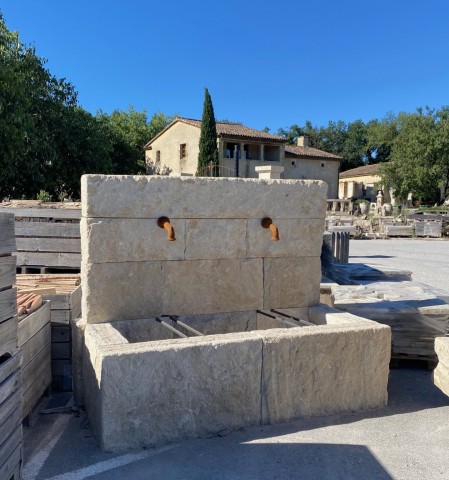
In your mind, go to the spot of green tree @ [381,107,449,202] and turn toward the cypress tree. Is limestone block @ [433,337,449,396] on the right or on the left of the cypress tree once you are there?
left

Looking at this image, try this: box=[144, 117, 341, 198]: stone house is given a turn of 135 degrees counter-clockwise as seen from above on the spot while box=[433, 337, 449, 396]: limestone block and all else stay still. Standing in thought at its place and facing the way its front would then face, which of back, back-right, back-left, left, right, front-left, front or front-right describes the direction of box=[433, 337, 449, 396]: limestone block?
back

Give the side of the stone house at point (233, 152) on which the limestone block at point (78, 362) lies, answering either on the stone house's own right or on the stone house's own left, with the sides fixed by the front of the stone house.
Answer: on the stone house's own right

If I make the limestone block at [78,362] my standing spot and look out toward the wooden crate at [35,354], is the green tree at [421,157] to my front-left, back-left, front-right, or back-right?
back-right

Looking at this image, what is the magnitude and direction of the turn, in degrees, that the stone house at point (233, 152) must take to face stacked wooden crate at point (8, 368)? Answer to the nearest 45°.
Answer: approximately 45° to its right

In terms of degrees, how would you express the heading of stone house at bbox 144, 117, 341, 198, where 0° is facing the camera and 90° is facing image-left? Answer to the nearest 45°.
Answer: approximately 315°

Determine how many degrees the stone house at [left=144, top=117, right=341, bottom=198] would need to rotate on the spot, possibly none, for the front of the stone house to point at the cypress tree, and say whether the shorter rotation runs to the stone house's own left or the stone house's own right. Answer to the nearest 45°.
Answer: approximately 45° to the stone house's own right

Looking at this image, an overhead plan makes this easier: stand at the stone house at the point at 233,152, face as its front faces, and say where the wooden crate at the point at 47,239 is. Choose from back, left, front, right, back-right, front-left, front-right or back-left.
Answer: front-right

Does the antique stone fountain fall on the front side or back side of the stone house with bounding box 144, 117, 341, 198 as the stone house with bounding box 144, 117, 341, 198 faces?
on the front side

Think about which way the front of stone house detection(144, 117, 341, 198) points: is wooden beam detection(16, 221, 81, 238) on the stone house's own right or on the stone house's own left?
on the stone house's own right

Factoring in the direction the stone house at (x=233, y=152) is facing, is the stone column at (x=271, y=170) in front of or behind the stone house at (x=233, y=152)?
in front
